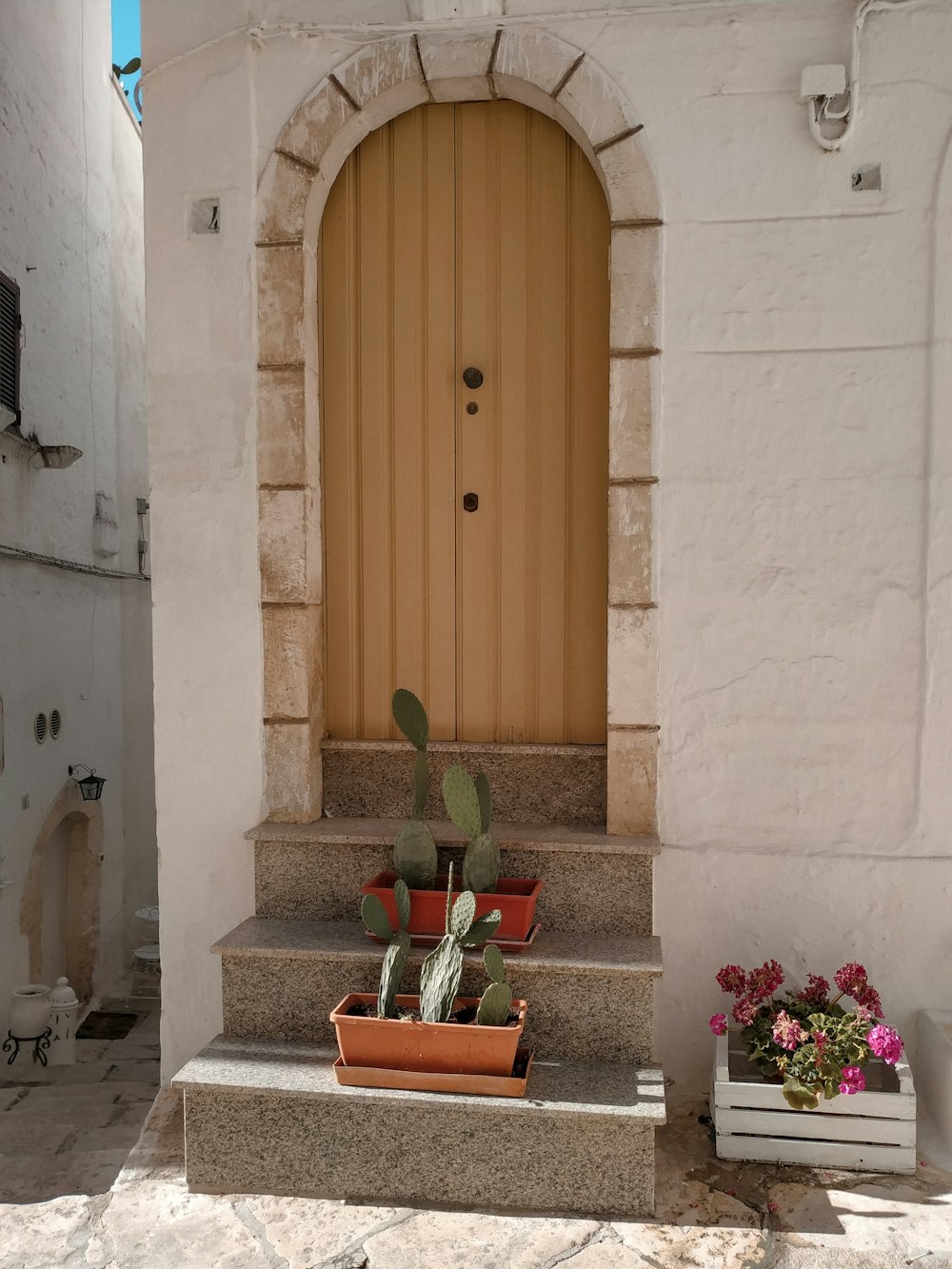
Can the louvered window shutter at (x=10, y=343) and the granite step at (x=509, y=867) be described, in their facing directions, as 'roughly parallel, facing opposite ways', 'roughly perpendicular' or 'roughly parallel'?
roughly perpendicular

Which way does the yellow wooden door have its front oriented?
toward the camera

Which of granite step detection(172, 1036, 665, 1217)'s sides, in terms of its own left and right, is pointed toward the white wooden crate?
left

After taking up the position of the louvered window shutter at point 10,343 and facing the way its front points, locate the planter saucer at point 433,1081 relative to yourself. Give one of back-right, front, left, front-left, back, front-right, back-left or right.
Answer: front-right

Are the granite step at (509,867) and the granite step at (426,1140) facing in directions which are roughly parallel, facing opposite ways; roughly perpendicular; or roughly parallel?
roughly parallel

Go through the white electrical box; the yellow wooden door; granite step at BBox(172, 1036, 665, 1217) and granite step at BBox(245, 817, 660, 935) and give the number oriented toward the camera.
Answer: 4

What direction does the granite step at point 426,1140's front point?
toward the camera

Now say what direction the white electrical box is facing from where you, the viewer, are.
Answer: facing the viewer

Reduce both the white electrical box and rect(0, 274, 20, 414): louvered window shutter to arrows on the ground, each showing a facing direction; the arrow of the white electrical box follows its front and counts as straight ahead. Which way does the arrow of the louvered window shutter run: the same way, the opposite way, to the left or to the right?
to the left
